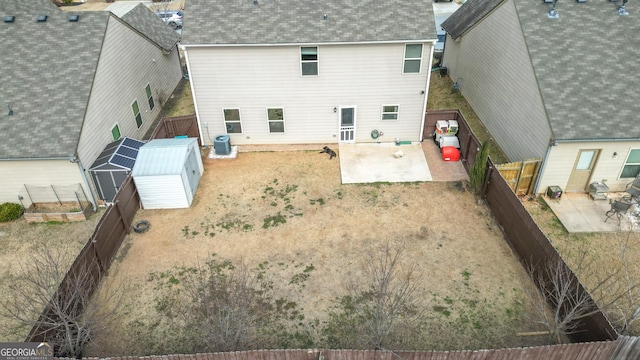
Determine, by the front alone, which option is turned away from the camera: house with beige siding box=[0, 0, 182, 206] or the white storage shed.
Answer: the house with beige siding

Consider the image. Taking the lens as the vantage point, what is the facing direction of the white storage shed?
facing to the right of the viewer

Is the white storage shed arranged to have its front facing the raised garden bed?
no

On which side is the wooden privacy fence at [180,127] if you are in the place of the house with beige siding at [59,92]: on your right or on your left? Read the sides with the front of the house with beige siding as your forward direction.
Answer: on your right

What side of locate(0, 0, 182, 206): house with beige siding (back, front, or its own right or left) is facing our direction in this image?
back

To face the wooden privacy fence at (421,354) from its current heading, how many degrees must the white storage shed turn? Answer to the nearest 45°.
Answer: approximately 45° to its right

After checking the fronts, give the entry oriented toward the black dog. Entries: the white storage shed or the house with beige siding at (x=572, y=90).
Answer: the white storage shed

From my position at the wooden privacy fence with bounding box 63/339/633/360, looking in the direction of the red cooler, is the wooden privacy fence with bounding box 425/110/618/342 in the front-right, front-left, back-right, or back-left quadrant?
front-right

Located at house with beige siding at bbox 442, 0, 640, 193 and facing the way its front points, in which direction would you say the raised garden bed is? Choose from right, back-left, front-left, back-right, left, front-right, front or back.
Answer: back-left

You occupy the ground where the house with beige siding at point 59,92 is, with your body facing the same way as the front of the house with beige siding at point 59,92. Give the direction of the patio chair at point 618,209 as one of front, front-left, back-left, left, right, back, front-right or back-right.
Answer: back-right

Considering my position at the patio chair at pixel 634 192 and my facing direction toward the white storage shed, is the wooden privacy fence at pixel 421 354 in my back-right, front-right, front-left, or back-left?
front-left

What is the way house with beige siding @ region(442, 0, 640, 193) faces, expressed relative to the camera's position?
facing away from the viewer
